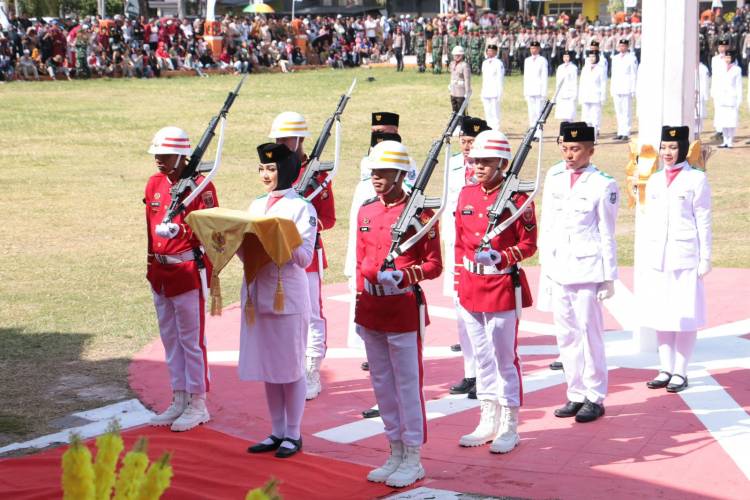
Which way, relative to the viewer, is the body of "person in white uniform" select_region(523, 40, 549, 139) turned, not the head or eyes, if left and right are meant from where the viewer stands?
facing the viewer

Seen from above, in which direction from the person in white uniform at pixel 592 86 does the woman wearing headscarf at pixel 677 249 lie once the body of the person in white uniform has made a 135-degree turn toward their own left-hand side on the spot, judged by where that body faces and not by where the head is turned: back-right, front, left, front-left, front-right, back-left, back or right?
back-right

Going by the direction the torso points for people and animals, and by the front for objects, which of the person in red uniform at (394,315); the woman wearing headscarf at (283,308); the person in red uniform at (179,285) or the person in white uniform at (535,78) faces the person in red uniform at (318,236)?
the person in white uniform

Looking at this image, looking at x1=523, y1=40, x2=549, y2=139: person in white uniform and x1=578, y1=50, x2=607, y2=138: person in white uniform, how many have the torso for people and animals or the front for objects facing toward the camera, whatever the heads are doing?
2

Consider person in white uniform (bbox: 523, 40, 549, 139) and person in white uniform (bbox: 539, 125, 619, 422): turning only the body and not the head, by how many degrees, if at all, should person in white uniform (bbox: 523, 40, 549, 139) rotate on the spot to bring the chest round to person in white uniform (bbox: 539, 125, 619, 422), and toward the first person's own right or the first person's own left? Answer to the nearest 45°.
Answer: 0° — they already face them

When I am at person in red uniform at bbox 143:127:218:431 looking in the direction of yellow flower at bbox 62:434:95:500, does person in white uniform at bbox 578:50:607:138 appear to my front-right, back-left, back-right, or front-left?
back-left

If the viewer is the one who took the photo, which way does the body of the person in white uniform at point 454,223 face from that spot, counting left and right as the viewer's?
facing the viewer and to the left of the viewer

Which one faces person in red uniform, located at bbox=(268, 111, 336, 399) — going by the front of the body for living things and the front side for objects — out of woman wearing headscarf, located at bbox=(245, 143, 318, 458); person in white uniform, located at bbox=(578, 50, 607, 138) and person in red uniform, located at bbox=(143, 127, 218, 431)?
the person in white uniform

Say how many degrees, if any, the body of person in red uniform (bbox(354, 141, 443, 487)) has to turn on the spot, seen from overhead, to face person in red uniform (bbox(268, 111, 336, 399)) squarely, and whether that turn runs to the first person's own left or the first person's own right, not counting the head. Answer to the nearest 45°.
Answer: approximately 135° to the first person's own right

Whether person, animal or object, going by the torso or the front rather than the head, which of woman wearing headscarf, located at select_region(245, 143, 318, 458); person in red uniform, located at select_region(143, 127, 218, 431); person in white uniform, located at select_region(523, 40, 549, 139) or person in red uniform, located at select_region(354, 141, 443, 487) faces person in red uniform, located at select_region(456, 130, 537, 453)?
the person in white uniform

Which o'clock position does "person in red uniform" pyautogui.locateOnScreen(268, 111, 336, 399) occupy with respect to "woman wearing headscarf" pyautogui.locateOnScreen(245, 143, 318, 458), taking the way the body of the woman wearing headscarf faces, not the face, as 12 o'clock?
The person in red uniform is roughly at 5 o'clock from the woman wearing headscarf.

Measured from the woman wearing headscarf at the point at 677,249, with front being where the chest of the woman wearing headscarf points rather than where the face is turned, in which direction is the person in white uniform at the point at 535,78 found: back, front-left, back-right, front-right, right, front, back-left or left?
back-right
